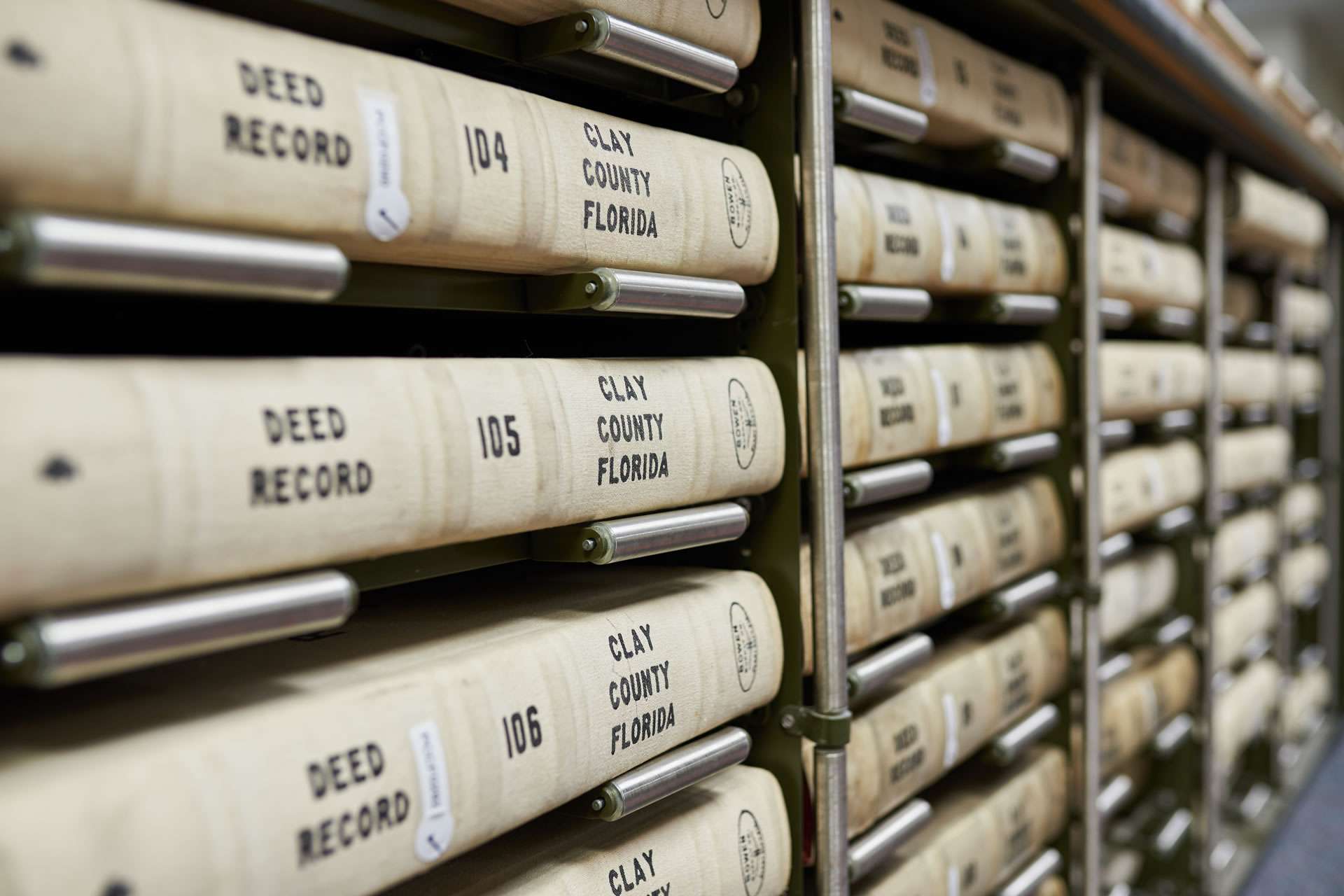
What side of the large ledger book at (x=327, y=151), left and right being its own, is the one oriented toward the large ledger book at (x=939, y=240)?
left

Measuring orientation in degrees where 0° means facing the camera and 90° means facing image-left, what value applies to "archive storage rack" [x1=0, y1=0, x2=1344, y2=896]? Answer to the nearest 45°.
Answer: approximately 315°

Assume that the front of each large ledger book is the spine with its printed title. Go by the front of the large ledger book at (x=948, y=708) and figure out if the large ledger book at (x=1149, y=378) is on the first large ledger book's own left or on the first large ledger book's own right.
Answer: on the first large ledger book's own left

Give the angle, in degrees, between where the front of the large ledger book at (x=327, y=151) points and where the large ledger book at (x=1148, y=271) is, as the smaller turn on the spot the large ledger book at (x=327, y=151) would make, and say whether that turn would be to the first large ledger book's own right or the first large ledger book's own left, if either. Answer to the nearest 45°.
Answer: approximately 90° to the first large ledger book's own left
